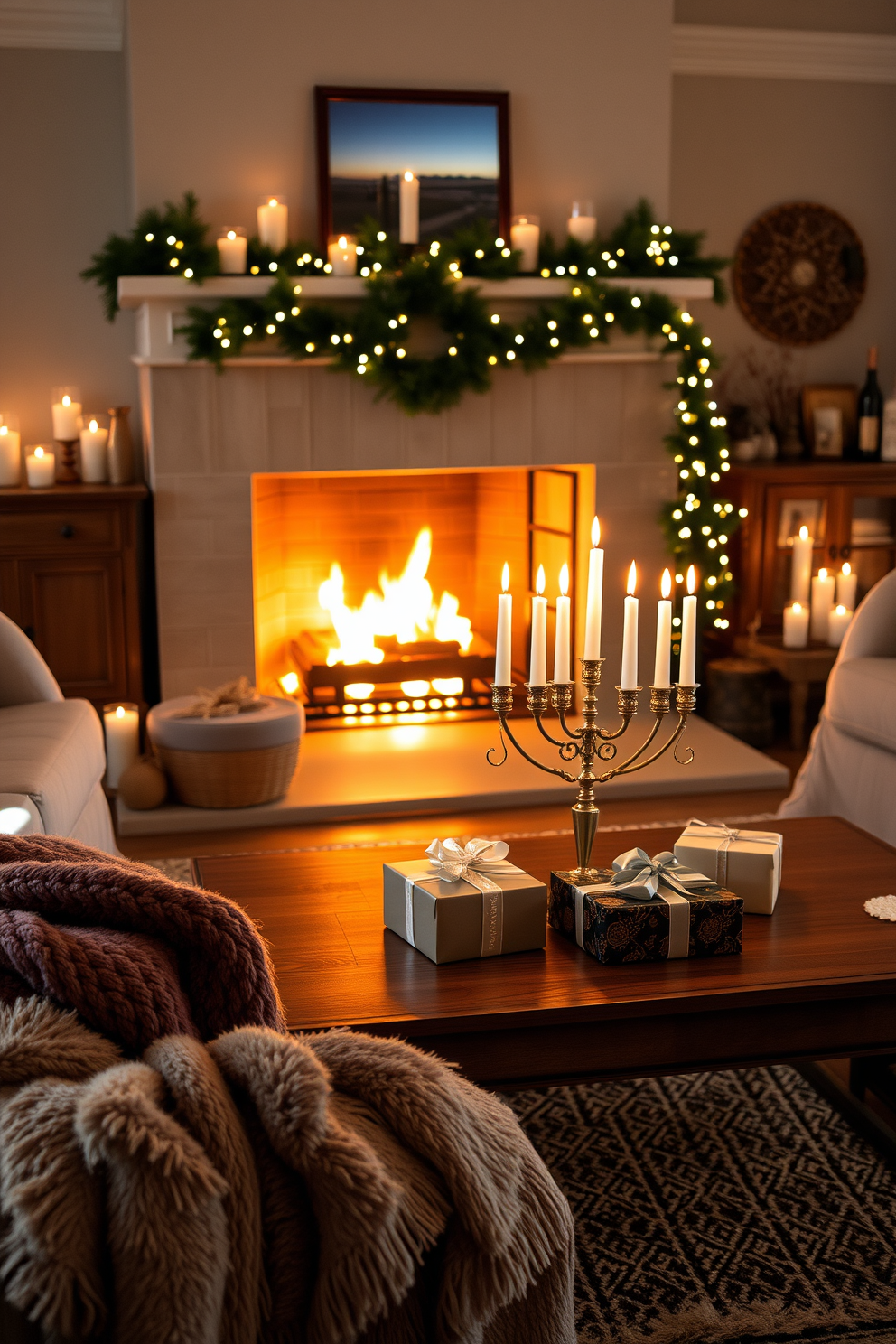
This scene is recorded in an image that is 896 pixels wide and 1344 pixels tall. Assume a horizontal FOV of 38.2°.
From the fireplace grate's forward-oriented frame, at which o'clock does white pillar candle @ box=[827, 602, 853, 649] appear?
The white pillar candle is roughly at 9 o'clock from the fireplace grate.

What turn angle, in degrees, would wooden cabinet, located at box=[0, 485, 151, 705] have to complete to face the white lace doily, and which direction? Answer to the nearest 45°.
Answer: approximately 45° to its left

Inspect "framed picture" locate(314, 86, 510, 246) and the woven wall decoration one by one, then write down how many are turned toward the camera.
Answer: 2

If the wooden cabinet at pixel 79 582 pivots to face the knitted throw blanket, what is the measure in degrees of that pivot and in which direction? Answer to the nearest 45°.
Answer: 0° — it already faces it

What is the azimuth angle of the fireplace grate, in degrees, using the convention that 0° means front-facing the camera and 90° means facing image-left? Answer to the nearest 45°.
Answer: approximately 0°
